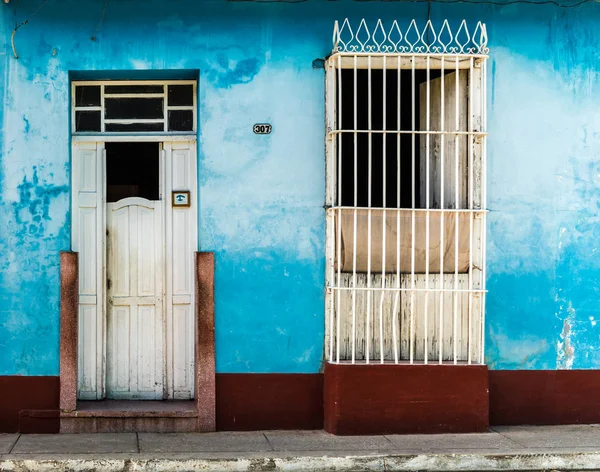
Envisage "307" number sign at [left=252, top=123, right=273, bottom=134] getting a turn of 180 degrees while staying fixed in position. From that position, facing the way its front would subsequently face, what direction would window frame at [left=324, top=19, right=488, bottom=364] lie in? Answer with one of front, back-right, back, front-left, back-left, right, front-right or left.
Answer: right

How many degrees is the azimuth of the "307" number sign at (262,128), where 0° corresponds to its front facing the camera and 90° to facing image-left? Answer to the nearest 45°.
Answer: approximately 0°
